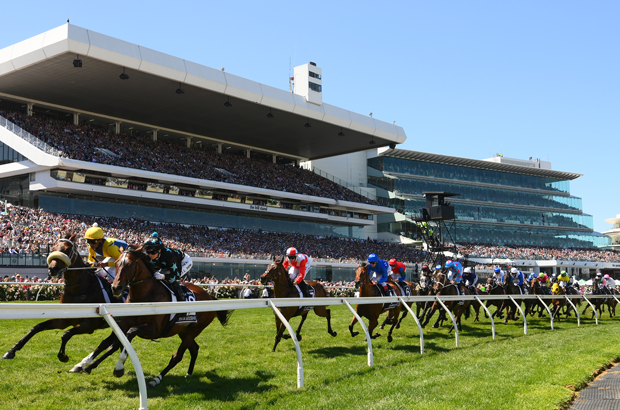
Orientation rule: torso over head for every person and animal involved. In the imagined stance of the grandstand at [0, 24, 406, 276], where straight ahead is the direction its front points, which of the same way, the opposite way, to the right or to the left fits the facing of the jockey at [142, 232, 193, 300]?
to the right

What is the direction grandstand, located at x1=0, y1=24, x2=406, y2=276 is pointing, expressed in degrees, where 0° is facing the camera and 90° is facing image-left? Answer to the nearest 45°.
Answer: approximately 315°

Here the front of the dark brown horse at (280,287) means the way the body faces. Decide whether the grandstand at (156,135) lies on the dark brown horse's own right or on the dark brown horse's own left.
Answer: on the dark brown horse's own right

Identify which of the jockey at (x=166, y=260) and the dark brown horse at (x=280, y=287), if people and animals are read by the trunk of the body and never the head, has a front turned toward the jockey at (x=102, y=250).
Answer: the dark brown horse

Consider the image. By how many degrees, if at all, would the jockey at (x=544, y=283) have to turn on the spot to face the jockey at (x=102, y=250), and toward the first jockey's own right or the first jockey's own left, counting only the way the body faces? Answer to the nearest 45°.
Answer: approximately 45° to the first jockey's own left

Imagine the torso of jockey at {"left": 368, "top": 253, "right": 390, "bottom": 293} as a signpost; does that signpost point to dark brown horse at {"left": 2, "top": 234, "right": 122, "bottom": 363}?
yes

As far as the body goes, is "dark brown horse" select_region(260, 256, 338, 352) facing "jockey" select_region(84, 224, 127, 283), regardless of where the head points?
yes

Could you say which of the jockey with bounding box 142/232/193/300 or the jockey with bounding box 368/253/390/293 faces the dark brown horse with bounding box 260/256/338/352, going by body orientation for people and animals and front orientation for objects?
the jockey with bounding box 368/253/390/293

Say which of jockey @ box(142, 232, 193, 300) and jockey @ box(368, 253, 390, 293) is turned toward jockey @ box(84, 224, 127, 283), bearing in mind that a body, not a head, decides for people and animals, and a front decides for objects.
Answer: jockey @ box(368, 253, 390, 293)

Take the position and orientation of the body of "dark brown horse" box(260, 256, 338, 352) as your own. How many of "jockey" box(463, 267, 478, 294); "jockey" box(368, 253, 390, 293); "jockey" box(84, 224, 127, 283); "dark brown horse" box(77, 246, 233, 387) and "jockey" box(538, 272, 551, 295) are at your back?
3

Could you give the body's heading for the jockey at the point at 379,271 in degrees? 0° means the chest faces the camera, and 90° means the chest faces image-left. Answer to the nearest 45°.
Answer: approximately 45°

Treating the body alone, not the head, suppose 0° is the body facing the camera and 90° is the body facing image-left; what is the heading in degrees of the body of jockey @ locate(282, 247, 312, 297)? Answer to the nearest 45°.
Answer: approximately 45°
